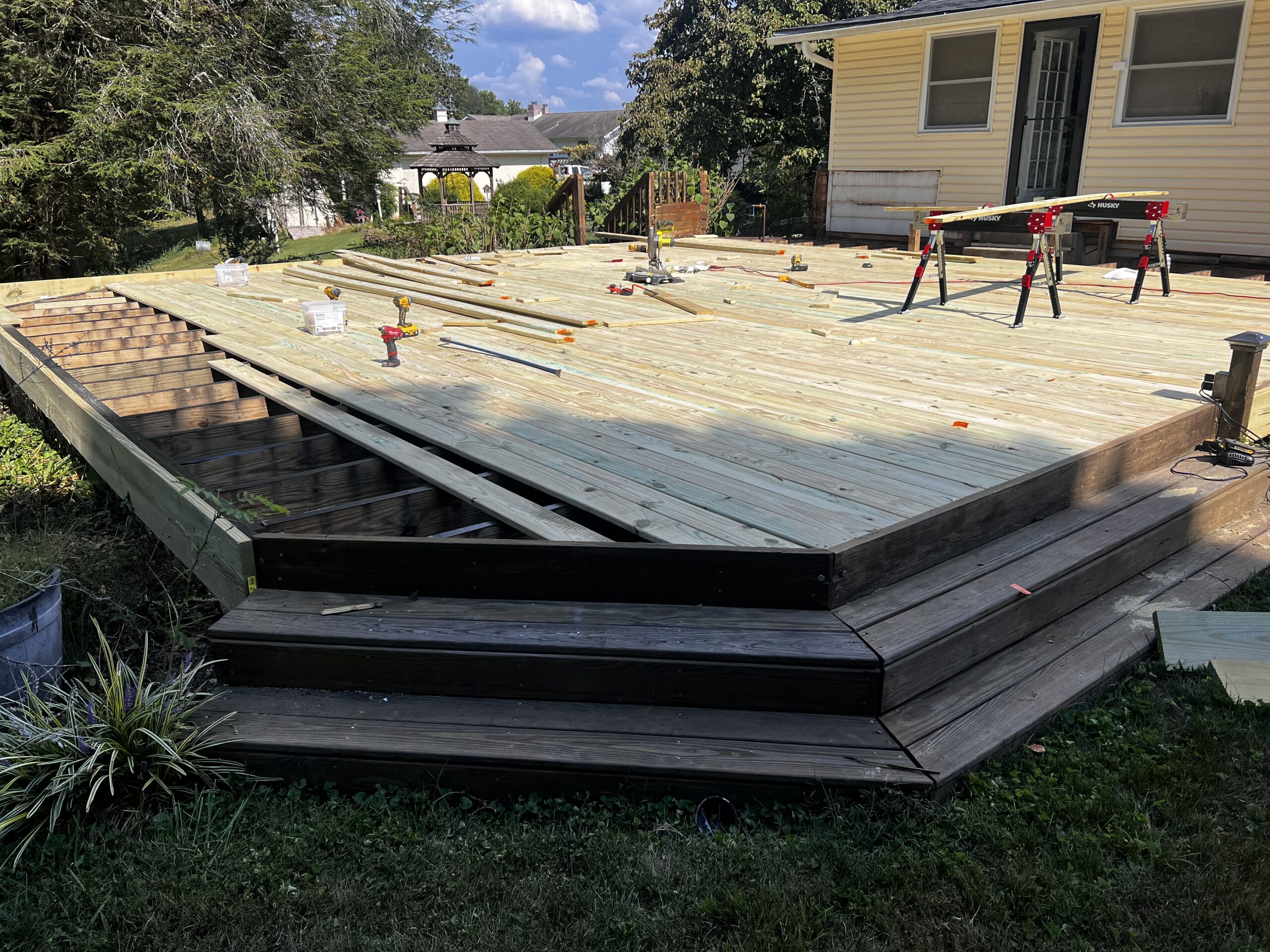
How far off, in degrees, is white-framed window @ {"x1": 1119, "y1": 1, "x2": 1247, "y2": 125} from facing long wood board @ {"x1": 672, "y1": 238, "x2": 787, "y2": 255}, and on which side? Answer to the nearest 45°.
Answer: approximately 45° to its right

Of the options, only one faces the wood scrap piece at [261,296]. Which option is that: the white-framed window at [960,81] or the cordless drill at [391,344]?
the white-framed window

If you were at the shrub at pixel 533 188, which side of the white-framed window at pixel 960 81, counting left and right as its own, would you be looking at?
right

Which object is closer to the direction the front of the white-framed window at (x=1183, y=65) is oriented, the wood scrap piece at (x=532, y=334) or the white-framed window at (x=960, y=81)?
the wood scrap piece

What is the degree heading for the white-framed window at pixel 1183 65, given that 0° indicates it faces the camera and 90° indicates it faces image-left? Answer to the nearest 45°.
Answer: approximately 45°

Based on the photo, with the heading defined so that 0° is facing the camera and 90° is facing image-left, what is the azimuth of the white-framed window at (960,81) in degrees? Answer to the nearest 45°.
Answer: approximately 45°

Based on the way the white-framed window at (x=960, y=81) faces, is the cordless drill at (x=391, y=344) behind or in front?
in front

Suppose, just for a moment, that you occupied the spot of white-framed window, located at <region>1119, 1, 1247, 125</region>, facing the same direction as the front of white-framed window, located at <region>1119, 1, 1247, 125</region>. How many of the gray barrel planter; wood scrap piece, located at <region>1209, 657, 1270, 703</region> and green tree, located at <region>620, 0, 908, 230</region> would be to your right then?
1

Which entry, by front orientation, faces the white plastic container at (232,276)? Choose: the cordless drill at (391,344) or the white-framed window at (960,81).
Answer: the white-framed window

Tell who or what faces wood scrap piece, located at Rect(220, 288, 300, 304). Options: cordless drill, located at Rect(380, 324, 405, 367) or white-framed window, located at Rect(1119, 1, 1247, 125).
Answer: the white-framed window

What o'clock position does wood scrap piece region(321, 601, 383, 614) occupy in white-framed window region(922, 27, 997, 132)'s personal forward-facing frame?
The wood scrap piece is roughly at 11 o'clock from the white-framed window.

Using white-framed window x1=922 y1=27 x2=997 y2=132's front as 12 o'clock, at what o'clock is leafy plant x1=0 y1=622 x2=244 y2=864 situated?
The leafy plant is roughly at 11 o'clock from the white-framed window.
